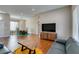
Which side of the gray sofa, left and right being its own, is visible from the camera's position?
left

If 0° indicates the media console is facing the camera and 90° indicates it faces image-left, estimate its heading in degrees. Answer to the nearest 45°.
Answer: approximately 45°

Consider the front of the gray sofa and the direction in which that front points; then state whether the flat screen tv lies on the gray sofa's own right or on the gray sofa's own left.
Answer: on the gray sofa's own right
